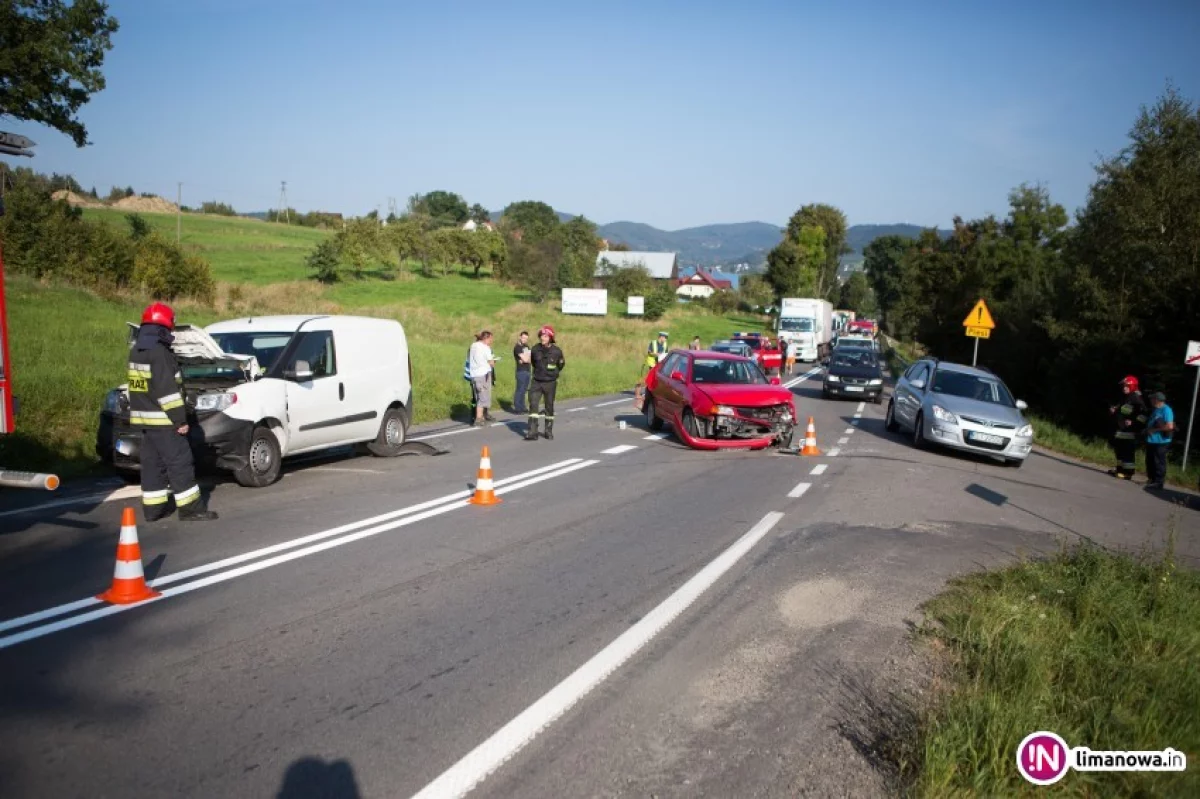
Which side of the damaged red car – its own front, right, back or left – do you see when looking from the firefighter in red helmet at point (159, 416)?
right

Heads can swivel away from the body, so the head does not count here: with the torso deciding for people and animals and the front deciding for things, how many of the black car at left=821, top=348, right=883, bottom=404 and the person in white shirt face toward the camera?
1

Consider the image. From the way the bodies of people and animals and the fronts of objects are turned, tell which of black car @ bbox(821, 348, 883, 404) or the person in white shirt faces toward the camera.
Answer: the black car

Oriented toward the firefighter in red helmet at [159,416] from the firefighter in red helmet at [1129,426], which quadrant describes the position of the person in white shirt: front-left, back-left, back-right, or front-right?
front-right

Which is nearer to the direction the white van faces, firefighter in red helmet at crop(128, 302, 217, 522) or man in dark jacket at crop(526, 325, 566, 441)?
the firefighter in red helmet

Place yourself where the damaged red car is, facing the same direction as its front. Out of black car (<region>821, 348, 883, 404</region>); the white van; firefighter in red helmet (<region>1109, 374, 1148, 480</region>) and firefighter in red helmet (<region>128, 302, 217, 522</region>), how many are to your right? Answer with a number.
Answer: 2

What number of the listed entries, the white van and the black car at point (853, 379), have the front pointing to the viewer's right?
0

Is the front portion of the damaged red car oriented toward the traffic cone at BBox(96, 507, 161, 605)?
no

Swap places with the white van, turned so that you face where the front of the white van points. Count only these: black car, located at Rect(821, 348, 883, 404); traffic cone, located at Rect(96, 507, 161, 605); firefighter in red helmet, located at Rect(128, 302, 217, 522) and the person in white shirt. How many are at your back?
2

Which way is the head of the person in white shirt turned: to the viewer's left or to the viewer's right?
to the viewer's right

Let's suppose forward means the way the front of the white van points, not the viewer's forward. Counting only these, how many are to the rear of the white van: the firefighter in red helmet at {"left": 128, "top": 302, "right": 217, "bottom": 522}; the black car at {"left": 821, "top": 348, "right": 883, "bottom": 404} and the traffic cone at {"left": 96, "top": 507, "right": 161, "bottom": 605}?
1

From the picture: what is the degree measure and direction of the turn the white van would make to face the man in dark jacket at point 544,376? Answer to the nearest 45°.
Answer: approximately 180°

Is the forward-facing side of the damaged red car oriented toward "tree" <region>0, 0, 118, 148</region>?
no

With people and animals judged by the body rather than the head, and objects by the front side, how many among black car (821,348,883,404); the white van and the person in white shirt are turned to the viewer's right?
1

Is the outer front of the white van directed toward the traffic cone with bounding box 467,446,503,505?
no

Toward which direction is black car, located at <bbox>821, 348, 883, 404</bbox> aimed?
toward the camera
